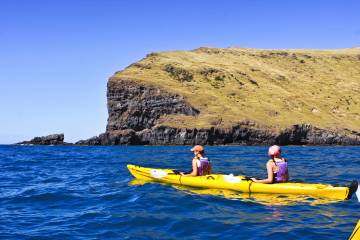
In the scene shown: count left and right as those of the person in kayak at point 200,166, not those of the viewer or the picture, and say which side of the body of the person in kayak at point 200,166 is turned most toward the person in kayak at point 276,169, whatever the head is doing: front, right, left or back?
back

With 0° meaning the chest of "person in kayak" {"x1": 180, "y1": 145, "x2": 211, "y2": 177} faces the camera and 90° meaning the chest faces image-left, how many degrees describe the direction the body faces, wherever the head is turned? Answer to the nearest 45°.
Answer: approximately 135°

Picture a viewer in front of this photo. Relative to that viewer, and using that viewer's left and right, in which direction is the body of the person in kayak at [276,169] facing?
facing away from the viewer and to the left of the viewer
